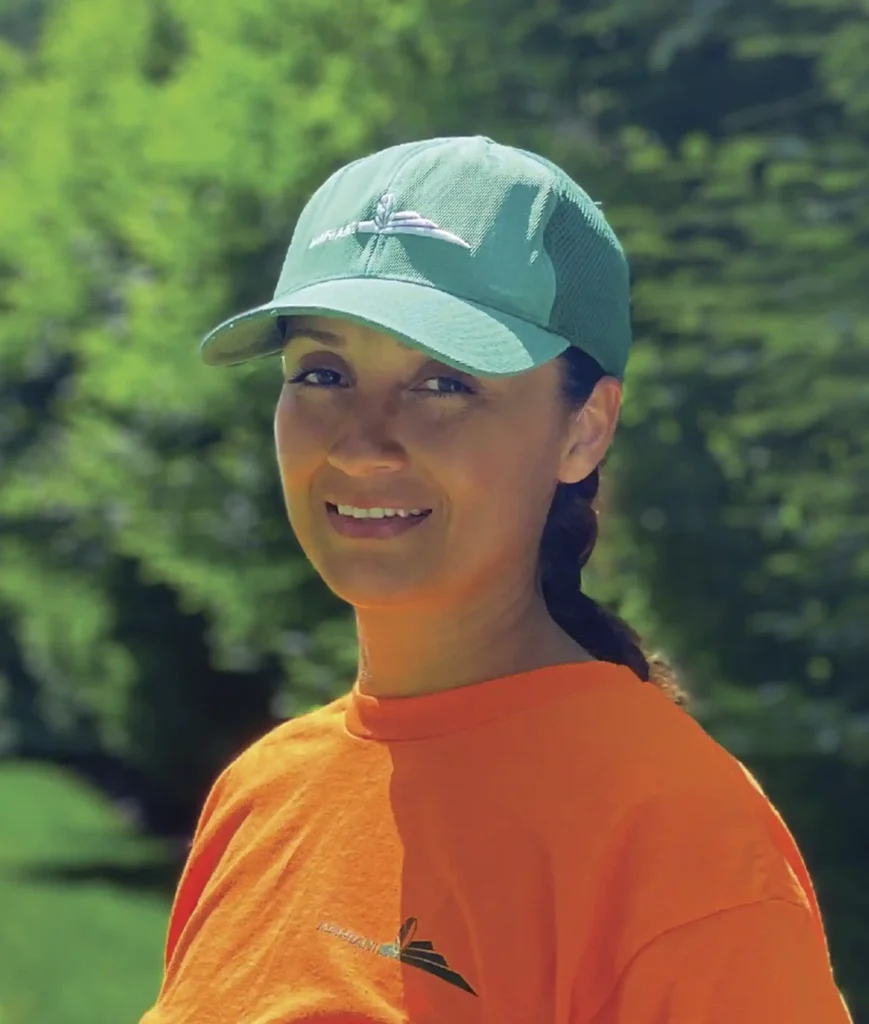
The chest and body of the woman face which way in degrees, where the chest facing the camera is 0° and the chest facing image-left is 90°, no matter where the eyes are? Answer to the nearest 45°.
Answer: approximately 45°
